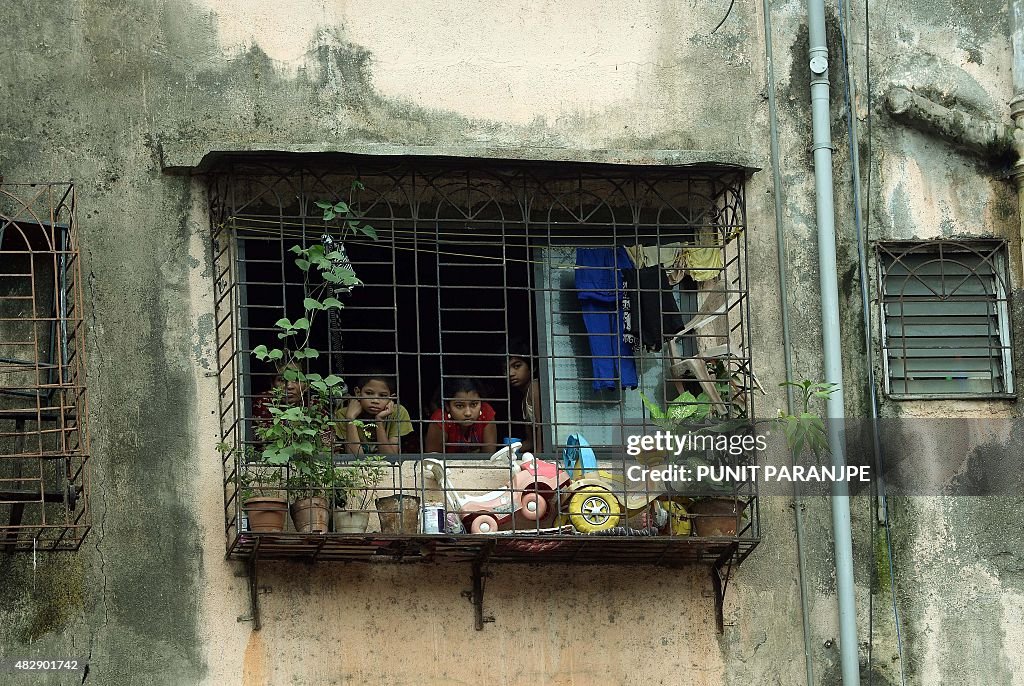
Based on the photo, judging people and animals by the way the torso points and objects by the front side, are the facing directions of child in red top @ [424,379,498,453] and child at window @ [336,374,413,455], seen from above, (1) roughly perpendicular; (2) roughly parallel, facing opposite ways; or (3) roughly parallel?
roughly parallel

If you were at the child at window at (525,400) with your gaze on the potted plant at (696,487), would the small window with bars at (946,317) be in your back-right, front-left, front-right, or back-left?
front-left

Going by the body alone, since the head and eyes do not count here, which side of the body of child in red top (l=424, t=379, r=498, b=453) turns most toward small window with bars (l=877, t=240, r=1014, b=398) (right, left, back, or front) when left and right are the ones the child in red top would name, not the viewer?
left

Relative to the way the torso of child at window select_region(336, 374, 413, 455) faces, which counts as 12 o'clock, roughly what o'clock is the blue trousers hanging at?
The blue trousers hanging is roughly at 9 o'clock from the child at window.

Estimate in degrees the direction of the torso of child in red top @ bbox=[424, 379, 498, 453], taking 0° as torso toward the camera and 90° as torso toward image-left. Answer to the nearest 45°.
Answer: approximately 0°

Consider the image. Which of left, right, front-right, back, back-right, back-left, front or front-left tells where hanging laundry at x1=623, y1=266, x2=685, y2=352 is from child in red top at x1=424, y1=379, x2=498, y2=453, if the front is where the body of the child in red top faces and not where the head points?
left

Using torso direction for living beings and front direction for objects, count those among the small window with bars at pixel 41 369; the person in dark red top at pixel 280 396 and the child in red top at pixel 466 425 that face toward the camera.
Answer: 3

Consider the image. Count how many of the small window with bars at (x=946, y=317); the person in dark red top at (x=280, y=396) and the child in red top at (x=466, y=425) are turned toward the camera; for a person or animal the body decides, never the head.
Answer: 3

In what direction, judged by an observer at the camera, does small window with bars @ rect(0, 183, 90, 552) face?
facing the viewer

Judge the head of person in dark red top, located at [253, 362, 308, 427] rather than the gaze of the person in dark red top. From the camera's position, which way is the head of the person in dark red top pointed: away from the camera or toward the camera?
toward the camera

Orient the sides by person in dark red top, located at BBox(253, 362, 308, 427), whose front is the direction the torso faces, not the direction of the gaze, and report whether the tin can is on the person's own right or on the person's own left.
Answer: on the person's own left

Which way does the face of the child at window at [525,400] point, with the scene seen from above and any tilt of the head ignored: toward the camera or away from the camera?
toward the camera

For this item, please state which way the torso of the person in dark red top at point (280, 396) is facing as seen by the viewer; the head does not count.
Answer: toward the camera

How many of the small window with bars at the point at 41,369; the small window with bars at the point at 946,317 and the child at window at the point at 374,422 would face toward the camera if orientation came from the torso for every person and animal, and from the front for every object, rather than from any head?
3

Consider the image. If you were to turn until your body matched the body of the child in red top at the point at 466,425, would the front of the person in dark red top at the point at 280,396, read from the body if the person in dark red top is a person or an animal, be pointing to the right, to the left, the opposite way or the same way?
the same way

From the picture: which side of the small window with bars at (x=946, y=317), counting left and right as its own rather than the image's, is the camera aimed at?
front
